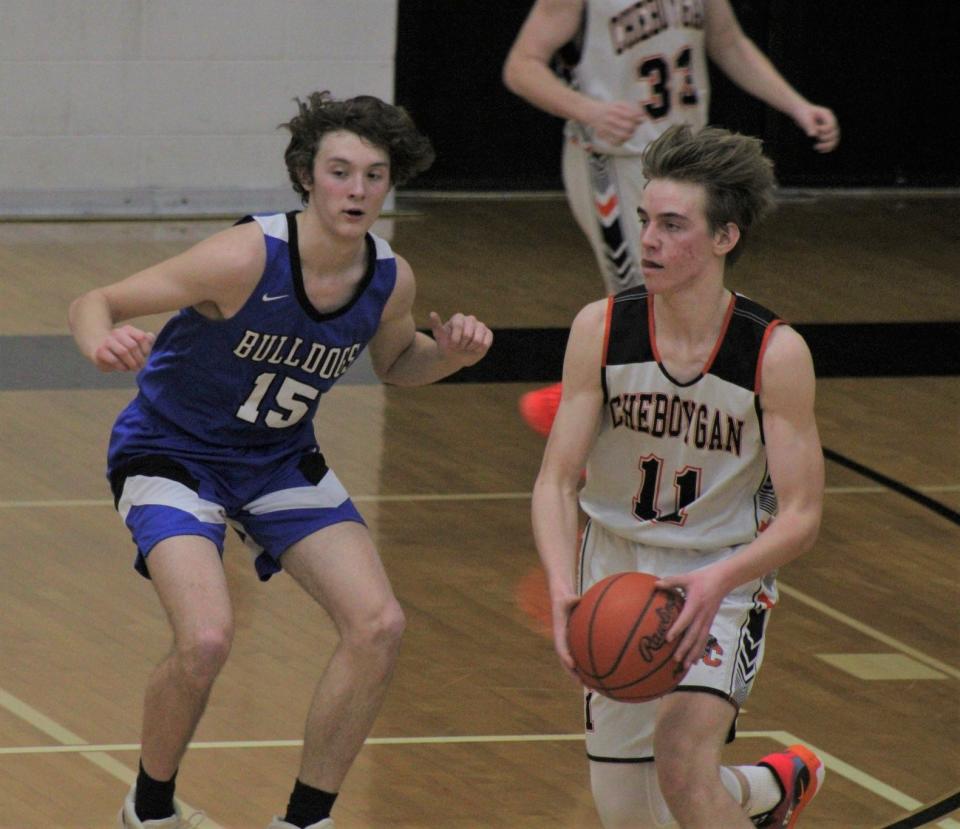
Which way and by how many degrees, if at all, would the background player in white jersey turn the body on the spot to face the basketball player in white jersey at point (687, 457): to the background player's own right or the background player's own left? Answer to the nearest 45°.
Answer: approximately 45° to the background player's own right

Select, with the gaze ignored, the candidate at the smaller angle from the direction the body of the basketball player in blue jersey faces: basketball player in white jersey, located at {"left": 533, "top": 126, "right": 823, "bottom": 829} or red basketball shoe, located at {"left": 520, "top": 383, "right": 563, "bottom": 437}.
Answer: the basketball player in white jersey

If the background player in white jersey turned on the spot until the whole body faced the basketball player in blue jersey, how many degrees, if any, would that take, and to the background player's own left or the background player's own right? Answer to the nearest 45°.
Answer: approximately 45° to the background player's own right

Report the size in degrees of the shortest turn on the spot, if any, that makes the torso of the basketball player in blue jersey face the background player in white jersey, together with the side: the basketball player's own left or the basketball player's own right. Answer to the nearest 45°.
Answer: approximately 90° to the basketball player's own left

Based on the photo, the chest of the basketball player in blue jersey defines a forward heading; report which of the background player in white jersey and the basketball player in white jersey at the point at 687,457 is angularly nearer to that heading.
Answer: the basketball player in white jersey

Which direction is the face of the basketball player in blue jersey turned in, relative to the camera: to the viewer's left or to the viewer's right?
to the viewer's right

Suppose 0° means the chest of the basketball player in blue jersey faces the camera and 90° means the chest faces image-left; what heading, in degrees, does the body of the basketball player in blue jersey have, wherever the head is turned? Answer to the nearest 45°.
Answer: approximately 315°
